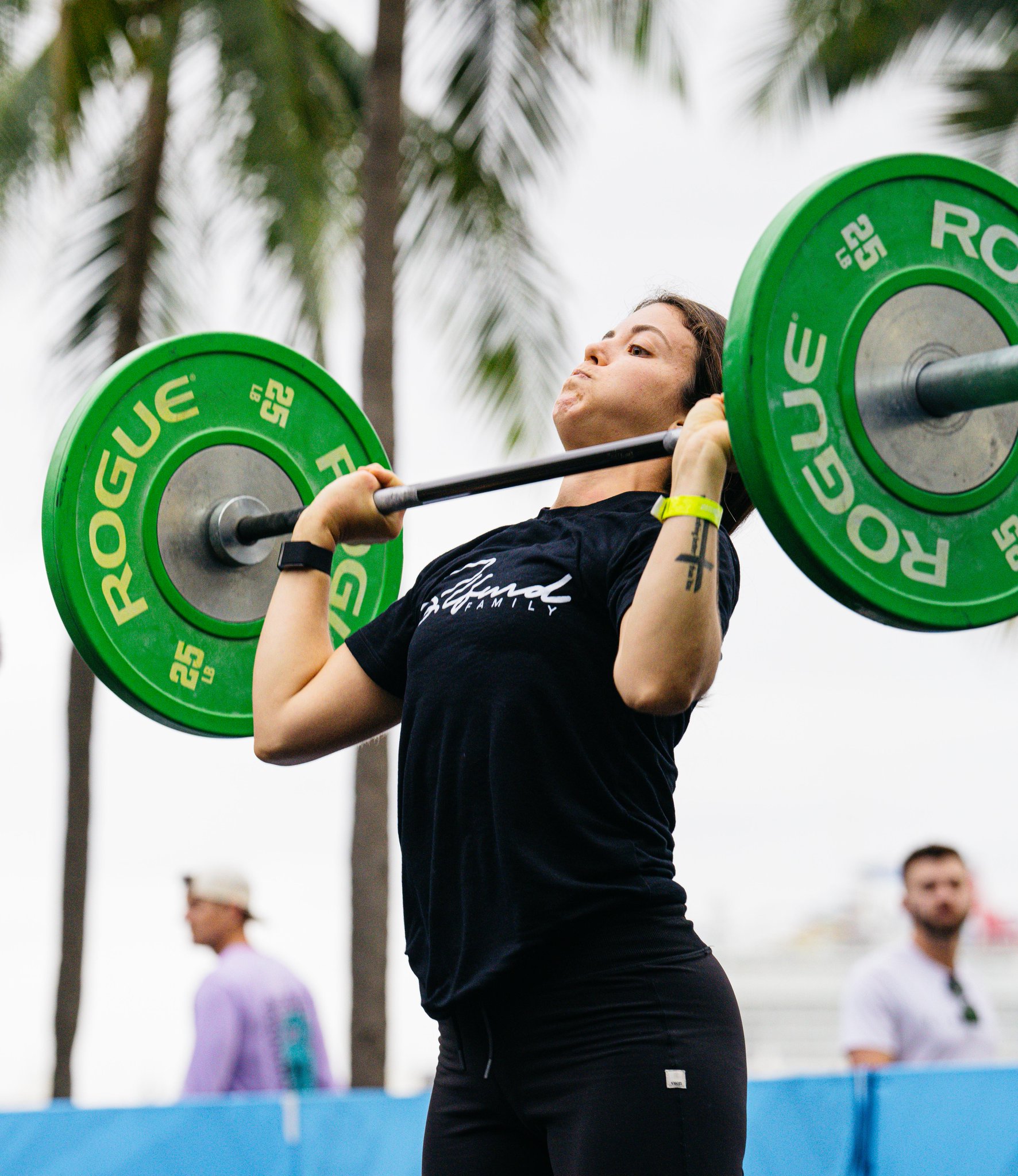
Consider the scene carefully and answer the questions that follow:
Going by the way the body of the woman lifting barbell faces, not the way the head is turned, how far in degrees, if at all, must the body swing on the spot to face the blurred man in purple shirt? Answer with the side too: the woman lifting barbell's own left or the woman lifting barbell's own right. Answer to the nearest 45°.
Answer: approximately 135° to the woman lifting barbell's own right

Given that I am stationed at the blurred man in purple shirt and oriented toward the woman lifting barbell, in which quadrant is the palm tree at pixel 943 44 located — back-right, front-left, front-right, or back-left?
back-left

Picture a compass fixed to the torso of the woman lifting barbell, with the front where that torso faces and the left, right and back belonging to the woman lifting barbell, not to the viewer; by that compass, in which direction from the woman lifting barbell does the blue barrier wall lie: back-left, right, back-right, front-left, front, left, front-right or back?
back-right

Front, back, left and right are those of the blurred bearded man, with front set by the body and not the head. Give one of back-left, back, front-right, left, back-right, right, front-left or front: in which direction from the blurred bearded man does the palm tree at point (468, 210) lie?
back

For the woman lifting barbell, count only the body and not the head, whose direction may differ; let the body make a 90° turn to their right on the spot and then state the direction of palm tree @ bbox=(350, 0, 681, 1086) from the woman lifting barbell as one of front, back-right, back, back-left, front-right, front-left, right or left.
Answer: front-right

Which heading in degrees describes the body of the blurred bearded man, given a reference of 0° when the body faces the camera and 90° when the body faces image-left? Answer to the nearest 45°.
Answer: approximately 315°

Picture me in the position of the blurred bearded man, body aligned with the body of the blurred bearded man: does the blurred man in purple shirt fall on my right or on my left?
on my right
